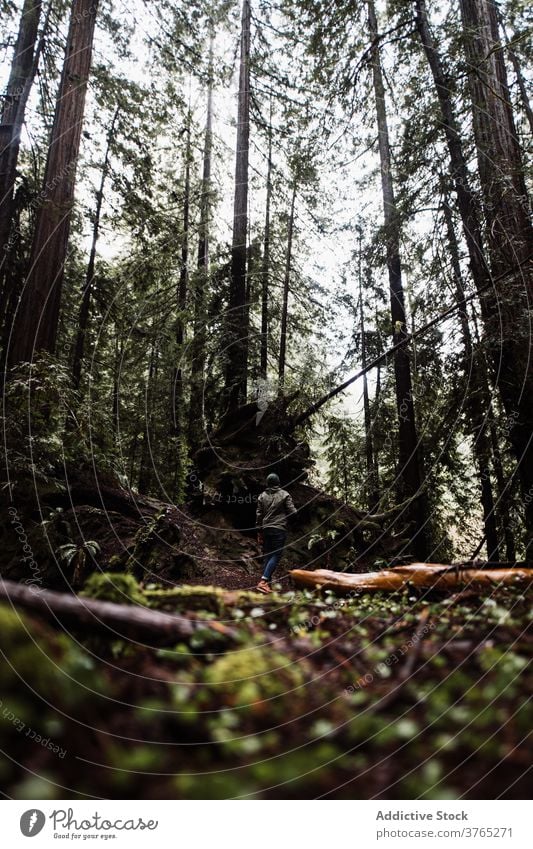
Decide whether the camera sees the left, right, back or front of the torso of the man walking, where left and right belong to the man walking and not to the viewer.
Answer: back
